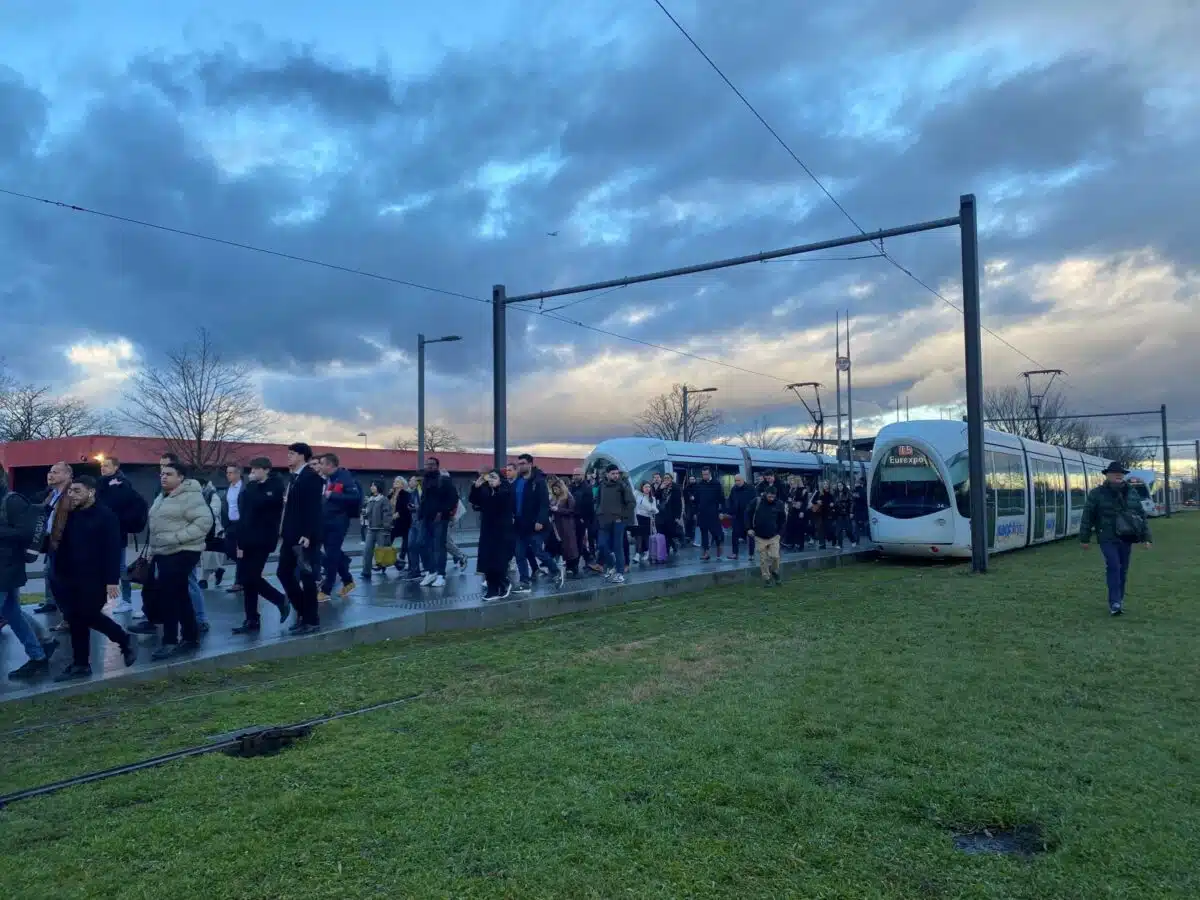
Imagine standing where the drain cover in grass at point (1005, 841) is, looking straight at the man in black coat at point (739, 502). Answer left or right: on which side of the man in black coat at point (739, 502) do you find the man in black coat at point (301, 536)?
left

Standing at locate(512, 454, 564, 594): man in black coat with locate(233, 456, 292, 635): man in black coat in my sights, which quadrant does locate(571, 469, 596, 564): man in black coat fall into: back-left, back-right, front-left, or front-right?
back-right

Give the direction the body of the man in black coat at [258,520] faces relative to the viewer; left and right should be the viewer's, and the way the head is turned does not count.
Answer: facing the viewer and to the left of the viewer

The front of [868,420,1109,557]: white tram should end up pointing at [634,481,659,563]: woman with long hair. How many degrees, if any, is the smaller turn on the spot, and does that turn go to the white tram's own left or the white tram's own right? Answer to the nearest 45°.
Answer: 0° — it already faces them

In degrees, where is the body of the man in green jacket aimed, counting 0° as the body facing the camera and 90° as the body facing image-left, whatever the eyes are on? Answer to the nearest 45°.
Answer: approximately 0°

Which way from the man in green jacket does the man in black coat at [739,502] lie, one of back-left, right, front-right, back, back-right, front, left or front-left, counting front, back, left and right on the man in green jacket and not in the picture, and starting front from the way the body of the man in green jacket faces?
back-right

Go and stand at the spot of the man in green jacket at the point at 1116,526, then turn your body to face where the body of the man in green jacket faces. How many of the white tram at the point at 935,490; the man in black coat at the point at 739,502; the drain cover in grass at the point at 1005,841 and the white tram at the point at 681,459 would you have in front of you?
1

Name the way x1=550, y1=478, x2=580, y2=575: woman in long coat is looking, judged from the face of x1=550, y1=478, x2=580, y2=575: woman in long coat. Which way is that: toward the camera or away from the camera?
toward the camera

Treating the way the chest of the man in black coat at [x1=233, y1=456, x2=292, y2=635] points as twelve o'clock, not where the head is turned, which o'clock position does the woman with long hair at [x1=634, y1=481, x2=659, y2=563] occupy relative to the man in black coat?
The woman with long hair is roughly at 6 o'clock from the man in black coat.

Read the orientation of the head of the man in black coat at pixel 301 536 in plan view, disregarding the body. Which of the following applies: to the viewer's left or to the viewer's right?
to the viewer's left

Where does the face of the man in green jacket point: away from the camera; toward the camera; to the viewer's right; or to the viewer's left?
toward the camera

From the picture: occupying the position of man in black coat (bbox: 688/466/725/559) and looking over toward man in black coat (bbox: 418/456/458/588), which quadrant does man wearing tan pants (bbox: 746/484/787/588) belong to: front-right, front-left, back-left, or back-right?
front-left

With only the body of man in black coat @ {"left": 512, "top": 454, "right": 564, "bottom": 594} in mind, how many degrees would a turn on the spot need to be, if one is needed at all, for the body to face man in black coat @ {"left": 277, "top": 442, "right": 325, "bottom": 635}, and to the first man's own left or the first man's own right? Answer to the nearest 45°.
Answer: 0° — they already face them

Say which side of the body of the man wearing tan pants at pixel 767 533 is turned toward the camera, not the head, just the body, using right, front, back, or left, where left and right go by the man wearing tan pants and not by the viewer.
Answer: front

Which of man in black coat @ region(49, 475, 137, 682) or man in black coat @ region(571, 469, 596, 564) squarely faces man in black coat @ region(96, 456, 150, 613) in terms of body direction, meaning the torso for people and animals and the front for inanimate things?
man in black coat @ region(571, 469, 596, 564)

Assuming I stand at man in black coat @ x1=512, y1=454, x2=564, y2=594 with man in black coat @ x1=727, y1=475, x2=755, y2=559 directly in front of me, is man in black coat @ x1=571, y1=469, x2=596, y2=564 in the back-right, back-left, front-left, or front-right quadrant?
front-left

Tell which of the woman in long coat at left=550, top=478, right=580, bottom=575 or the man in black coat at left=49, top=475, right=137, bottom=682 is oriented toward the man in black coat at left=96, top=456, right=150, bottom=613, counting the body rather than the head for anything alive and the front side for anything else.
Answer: the woman in long coat

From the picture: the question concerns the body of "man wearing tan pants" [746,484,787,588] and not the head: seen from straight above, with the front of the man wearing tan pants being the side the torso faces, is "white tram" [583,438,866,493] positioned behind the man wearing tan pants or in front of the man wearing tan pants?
behind
